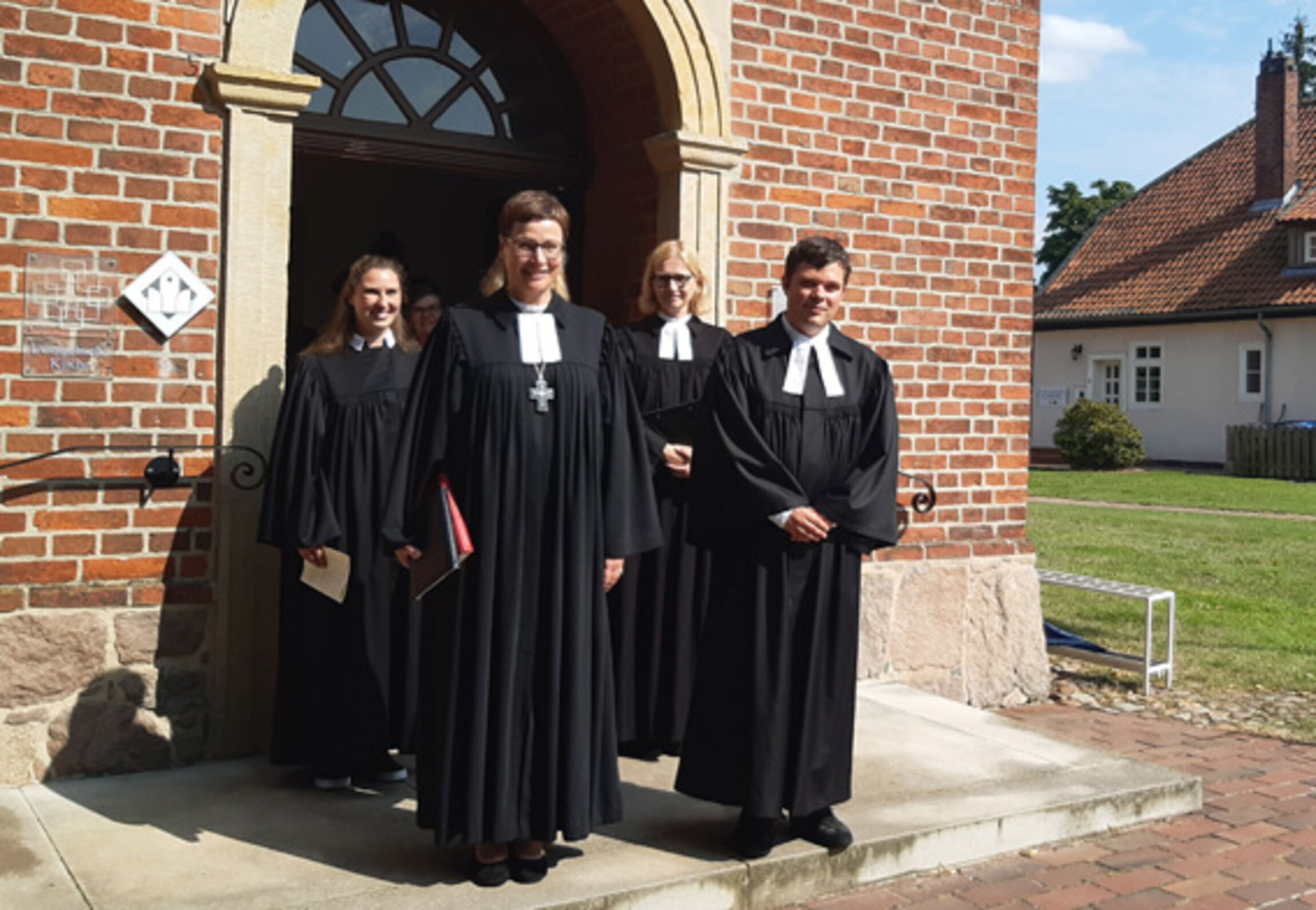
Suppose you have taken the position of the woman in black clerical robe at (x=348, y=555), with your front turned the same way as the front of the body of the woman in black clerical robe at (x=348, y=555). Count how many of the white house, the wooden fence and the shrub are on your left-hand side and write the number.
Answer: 3

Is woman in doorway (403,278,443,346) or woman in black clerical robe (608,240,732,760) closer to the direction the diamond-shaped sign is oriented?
the woman in black clerical robe

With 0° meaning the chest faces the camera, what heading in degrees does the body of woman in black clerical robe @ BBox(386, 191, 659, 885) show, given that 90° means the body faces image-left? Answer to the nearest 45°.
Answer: approximately 0°

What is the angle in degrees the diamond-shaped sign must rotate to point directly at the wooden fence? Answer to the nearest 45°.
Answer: approximately 135° to its left

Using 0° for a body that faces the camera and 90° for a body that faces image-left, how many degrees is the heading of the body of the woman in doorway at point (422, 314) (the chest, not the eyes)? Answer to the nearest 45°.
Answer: approximately 0°

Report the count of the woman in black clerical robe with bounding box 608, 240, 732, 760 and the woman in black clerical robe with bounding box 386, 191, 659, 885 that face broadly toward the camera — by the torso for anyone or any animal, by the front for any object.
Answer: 2

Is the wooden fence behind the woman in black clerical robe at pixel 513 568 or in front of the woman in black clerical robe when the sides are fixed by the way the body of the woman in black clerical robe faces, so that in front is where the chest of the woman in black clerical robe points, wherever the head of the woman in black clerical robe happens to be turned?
behind

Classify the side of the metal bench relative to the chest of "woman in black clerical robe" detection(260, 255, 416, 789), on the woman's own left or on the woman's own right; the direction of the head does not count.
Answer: on the woman's own left

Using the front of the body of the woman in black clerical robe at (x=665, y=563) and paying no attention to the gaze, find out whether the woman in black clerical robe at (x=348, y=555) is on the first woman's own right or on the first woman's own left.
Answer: on the first woman's own right
